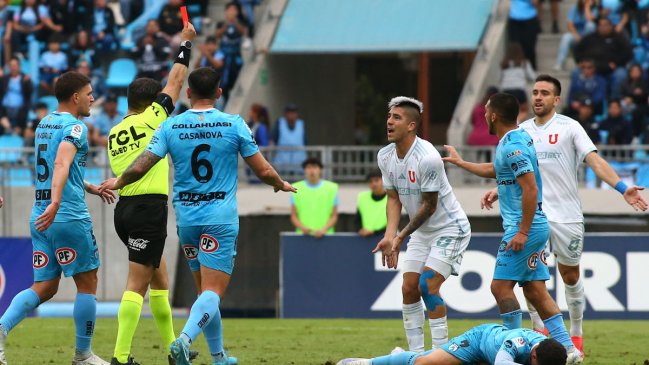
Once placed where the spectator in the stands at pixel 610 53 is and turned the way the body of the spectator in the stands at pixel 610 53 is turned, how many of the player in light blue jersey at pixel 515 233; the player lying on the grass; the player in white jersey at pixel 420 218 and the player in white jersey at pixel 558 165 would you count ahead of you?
4

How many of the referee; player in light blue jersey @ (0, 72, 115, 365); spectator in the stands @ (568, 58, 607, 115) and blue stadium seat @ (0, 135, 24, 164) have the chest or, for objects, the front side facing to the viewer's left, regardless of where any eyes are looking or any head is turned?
0

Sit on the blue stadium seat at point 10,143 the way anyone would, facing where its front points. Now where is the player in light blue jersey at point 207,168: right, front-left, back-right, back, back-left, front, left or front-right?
front

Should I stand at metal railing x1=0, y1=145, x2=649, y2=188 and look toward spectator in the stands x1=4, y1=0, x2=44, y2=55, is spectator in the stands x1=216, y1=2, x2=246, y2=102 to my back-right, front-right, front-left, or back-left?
front-right

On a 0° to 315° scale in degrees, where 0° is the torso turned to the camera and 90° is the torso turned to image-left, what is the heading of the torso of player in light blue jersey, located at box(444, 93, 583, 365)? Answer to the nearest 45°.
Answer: approximately 90°

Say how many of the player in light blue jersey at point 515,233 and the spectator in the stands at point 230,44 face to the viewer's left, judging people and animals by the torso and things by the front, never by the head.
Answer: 1

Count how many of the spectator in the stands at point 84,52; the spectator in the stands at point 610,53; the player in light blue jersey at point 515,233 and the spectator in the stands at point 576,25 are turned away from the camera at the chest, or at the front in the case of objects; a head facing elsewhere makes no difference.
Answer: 0

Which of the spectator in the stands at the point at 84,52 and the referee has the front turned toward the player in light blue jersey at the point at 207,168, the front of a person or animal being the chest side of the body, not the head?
the spectator in the stands

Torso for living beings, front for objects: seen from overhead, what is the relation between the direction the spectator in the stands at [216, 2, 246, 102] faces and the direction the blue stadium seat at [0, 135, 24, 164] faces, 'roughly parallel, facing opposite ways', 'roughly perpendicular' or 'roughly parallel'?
roughly parallel

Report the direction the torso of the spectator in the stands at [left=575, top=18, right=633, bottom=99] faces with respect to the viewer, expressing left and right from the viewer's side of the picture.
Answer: facing the viewer

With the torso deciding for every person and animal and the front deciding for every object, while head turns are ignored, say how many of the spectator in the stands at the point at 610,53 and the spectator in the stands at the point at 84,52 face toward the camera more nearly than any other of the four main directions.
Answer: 2

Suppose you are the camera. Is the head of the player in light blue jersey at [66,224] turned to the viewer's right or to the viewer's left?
to the viewer's right

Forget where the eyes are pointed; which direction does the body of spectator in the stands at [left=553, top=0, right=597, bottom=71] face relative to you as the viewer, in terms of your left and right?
facing the viewer and to the left of the viewer

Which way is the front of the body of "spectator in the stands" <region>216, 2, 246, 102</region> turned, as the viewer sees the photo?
toward the camera

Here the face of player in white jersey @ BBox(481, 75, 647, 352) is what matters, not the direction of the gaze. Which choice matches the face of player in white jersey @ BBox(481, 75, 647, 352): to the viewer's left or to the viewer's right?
to the viewer's left

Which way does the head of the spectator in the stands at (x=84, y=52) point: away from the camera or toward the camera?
toward the camera

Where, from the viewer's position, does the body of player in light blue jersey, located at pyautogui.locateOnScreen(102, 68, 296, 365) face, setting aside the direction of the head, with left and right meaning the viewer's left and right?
facing away from the viewer

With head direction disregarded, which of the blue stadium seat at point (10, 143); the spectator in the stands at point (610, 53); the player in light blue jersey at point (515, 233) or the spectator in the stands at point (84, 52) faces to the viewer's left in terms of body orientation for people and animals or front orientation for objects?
the player in light blue jersey
